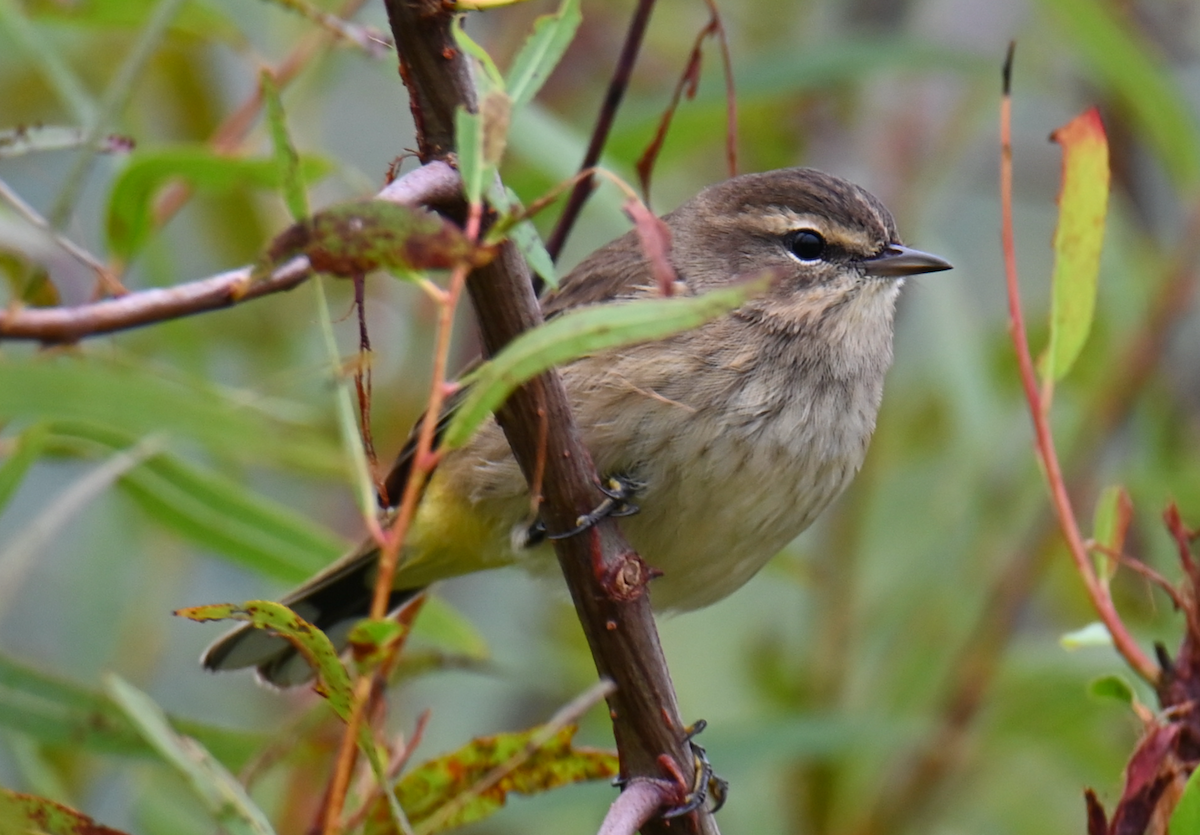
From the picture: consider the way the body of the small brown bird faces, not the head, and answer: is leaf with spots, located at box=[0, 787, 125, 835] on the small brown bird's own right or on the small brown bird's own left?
on the small brown bird's own right

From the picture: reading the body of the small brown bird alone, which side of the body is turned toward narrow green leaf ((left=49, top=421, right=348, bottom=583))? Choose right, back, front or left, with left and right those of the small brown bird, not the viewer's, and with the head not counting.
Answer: back

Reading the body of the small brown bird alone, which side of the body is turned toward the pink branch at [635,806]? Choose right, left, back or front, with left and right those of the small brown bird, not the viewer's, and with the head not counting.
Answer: right

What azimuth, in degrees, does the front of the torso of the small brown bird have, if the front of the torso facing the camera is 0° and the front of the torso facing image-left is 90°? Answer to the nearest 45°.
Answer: approximately 270°

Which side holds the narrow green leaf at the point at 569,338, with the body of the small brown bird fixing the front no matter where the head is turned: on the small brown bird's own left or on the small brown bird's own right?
on the small brown bird's own right
